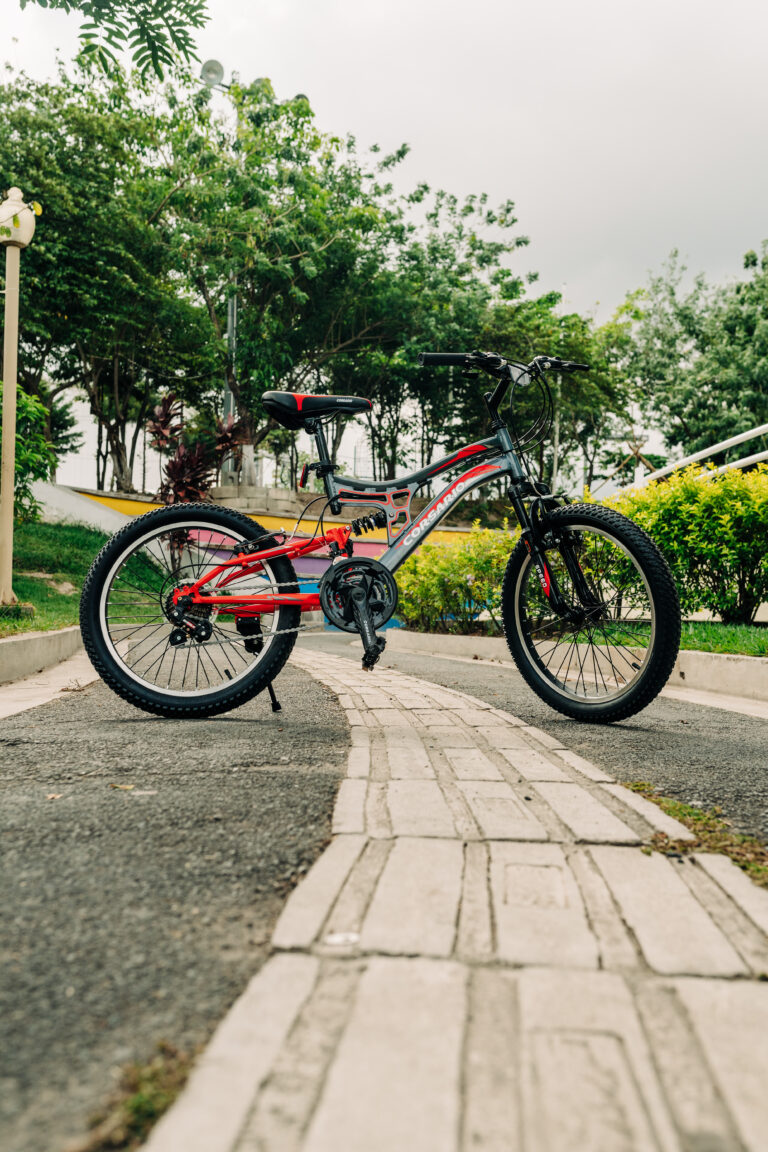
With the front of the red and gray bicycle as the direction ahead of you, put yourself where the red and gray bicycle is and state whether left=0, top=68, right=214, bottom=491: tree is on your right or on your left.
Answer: on your left

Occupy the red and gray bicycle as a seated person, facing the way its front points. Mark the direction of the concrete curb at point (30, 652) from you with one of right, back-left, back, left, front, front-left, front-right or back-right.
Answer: back-left

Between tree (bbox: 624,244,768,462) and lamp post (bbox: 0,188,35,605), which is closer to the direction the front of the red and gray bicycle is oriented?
the tree

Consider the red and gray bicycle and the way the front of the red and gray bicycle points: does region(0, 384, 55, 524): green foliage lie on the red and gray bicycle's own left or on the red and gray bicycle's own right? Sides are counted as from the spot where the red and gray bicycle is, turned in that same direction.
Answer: on the red and gray bicycle's own left

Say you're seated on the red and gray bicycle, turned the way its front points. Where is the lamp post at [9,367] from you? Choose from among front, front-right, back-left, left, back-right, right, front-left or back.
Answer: back-left

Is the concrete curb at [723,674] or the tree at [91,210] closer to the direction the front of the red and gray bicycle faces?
the concrete curb

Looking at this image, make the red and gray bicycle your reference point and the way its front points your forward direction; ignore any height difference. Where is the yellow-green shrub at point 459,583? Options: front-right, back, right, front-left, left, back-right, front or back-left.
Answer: left

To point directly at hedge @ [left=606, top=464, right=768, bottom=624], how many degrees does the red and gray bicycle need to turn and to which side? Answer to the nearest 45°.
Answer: approximately 45° to its left

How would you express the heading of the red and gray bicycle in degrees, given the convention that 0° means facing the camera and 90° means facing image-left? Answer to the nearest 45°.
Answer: approximately 270°

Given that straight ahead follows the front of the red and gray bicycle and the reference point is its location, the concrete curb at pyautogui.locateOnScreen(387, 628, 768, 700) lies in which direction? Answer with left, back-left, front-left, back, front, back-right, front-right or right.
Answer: front-left
